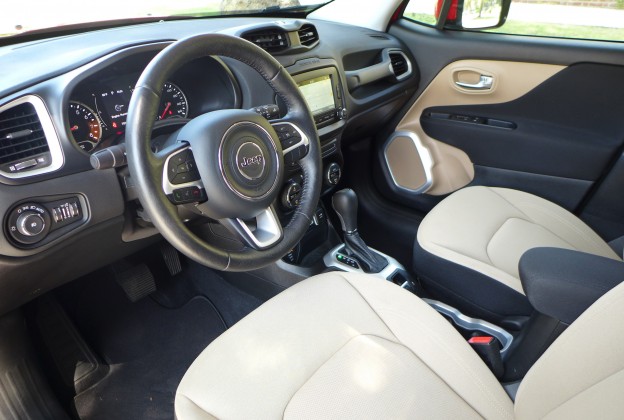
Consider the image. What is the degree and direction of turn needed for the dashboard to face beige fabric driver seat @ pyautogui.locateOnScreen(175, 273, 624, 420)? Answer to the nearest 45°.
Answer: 0° — it already faces it

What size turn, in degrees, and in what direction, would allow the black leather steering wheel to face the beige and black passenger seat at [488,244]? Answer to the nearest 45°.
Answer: approximately 45° to its left

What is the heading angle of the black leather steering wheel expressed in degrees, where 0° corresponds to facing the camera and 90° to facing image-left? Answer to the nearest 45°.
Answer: approximately 315°

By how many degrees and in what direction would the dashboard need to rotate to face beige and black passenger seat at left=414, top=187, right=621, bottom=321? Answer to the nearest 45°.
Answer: approximately 45° to its left
